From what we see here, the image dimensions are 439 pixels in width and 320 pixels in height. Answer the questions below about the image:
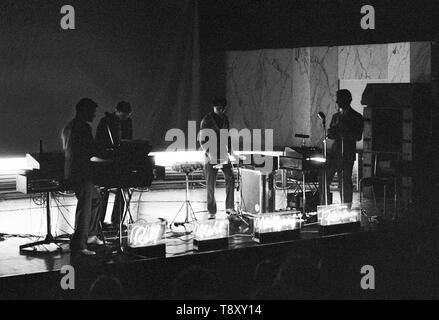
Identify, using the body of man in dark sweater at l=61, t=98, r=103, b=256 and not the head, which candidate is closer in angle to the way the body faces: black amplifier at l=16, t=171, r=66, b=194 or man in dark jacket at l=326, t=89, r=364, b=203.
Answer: the man in dark jacket

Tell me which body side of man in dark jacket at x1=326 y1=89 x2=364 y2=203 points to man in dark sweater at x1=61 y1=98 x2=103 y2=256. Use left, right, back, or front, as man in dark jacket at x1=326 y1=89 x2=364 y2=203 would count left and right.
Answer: front

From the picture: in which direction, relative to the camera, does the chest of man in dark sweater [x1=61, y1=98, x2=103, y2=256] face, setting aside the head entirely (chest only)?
to the viewer's right

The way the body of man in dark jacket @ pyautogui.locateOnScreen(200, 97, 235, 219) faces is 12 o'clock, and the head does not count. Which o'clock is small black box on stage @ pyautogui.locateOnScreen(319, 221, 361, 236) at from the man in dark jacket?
The small black box on stage is roughly at 10 o'clock from the man in dark jacket.

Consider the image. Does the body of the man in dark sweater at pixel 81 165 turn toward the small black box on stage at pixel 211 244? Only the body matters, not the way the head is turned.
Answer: yes

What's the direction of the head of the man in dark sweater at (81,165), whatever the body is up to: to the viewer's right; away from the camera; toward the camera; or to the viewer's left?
to the viewer's right

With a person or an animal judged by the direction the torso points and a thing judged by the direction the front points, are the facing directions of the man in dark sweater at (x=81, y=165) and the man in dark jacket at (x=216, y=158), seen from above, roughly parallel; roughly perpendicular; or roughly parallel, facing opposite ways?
roughly perpendicular

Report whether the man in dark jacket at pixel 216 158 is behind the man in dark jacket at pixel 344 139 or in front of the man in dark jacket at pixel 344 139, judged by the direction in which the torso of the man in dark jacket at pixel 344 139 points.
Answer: in front

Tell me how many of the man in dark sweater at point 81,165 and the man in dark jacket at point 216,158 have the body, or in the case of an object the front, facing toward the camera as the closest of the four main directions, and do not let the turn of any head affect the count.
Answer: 1

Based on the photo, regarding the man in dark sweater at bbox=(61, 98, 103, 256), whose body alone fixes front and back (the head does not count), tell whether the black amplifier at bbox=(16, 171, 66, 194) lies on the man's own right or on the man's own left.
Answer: on the man's own left

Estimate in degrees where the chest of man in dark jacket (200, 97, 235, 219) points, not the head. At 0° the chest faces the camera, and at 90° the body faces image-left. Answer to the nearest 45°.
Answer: approximately 0°

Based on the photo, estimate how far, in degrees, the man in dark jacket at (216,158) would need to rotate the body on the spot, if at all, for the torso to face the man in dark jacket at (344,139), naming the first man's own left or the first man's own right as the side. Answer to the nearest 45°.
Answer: approximately 90° to the first man's own left
